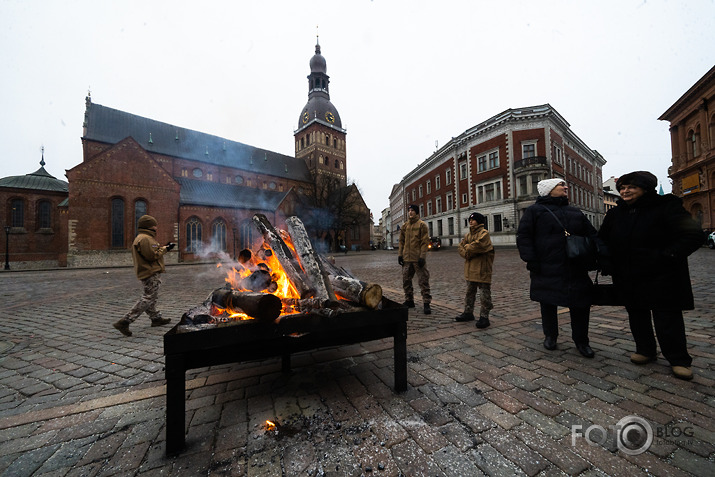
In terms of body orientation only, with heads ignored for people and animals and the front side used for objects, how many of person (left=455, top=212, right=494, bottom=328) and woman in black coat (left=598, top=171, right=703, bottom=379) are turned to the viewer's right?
0

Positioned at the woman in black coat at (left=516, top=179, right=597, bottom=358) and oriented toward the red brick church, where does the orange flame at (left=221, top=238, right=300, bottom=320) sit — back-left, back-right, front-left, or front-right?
front-left

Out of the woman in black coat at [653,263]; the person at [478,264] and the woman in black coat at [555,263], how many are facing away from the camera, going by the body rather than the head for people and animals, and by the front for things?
0

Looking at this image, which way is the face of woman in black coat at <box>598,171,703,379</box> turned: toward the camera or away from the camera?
toward the camera

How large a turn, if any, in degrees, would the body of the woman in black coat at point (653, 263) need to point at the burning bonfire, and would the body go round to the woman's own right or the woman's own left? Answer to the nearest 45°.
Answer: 0° — they already face it

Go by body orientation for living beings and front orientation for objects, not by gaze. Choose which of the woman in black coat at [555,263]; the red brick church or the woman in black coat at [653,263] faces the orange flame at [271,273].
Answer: the woman in black coat at [653,263]

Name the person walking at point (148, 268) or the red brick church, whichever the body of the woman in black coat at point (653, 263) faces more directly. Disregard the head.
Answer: the person walking

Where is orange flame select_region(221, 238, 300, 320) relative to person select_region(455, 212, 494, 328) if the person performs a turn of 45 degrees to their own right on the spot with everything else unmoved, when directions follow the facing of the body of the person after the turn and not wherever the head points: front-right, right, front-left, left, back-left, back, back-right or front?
front-left

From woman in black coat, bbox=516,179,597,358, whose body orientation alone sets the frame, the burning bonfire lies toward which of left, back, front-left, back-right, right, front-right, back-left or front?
right

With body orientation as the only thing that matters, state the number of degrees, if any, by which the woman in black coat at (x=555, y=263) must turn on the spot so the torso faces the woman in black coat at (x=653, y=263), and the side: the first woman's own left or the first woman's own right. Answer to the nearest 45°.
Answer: approximately 45° to the first woman's own left

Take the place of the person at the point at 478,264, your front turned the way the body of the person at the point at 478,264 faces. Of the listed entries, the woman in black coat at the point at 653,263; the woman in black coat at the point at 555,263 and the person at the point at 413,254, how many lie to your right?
1

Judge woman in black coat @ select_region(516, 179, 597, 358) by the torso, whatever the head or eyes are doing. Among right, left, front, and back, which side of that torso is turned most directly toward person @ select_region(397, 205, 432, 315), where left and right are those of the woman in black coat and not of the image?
back
